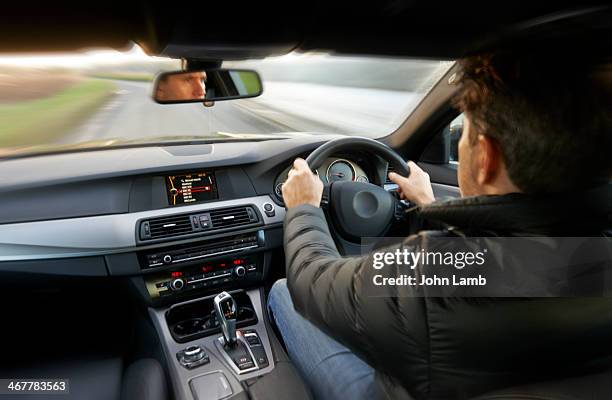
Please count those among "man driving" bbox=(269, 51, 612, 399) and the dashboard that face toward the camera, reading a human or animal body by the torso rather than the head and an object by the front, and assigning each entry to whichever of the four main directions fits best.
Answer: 1

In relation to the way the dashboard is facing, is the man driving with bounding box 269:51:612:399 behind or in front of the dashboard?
in front

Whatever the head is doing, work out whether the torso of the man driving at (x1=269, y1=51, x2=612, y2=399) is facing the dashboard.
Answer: yes

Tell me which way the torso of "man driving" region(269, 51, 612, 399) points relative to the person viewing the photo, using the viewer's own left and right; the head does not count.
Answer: facing away from the viewer and to the left of the viewer

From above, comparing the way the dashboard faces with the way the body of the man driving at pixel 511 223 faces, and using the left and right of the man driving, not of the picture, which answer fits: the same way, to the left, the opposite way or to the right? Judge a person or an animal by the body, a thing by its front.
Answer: the opposite way

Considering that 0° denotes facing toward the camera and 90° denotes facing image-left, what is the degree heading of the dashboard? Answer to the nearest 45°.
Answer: approximately 0°
